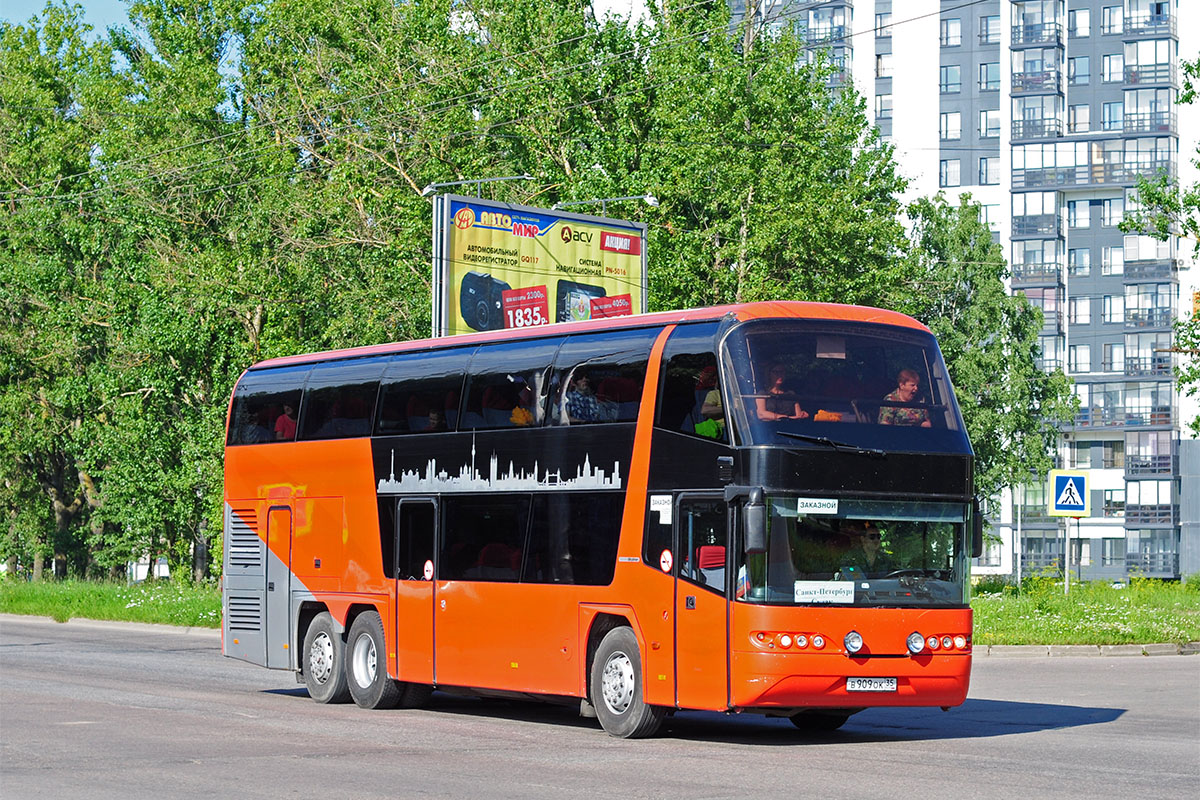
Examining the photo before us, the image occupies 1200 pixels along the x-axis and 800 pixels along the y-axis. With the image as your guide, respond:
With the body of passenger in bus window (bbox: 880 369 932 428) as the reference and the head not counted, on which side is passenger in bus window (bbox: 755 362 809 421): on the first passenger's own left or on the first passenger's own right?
on the first passenger's own right

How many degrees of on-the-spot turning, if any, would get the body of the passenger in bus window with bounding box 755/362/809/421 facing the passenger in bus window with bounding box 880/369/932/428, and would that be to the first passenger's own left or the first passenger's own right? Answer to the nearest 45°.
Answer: approximately 90° to the first passenger's own left

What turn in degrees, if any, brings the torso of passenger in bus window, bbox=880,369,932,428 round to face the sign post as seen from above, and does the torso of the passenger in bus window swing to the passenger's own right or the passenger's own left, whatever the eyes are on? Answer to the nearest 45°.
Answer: approximately 135° to the passenger's own left

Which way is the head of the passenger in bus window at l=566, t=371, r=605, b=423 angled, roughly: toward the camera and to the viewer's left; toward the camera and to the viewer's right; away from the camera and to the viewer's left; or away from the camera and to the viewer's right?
toward the camera and to the viewer's right

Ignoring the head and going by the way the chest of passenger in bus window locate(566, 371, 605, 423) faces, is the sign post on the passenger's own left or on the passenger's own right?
on the passenger's own left

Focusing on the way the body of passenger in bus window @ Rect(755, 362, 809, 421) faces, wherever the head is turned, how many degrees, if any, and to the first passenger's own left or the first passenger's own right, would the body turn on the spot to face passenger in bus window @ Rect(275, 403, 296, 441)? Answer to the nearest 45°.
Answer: approximately 180°

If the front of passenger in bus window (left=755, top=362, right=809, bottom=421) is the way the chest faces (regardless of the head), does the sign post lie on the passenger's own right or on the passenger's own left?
on the passenger's own left

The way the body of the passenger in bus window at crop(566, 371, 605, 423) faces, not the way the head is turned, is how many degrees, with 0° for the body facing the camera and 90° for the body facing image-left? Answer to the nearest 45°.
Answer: approximately 315°

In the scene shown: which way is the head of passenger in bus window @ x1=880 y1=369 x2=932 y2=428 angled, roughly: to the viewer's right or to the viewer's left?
to the viewer's right
